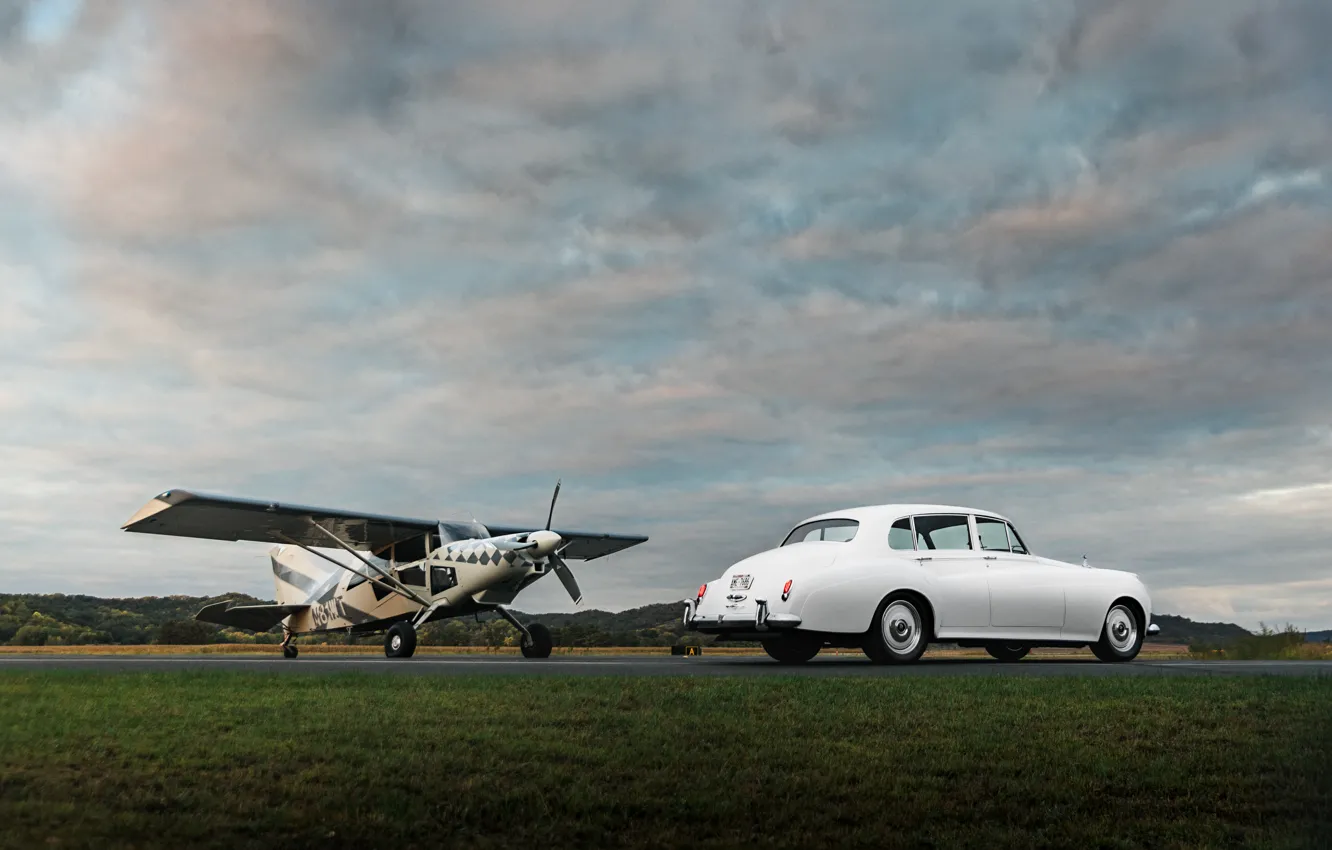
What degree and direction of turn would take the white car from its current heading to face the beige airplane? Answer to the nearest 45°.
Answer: approximately 90° to its left

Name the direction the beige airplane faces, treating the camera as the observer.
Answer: facing the viewer and to the right of the viewer

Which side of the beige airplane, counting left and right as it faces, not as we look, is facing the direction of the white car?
front

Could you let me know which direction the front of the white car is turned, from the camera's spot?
facing away from the viewer and to the right of the viewer

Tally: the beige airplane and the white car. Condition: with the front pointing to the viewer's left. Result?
0
